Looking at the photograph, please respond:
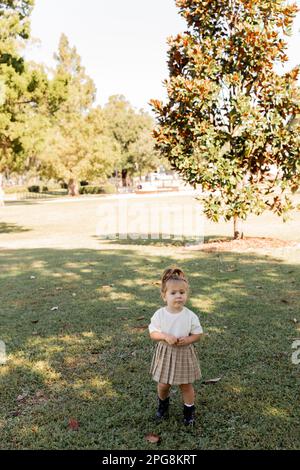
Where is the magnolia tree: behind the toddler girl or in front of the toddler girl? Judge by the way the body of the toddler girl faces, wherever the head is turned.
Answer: behind

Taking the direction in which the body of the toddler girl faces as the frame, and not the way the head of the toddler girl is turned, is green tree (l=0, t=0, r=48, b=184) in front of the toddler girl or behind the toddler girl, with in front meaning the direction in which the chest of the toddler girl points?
behind

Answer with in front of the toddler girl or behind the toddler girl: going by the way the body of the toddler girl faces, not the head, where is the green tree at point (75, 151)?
behind

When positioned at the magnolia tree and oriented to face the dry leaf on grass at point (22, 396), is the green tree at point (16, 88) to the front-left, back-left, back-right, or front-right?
back-right

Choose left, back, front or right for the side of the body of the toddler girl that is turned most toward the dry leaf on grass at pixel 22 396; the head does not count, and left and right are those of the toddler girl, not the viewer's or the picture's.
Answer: right

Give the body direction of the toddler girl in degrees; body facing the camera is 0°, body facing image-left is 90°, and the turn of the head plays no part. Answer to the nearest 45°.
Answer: approximately 0°

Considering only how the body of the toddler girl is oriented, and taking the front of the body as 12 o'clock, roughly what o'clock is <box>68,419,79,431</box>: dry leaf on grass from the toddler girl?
The dry leaf on grass is roughly at 3 o'clock from the toddler girl.
